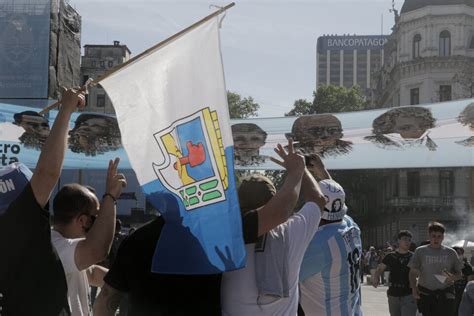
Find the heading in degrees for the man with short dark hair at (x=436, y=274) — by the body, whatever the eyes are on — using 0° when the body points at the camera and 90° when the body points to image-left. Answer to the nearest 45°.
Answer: approximately 0°

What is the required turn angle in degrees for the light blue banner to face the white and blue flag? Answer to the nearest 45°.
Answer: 0° — it already faces it

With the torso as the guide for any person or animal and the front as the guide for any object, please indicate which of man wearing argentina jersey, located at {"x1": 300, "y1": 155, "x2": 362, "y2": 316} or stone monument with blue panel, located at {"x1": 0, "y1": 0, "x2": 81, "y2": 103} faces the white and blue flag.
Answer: the stone monument with blue panel

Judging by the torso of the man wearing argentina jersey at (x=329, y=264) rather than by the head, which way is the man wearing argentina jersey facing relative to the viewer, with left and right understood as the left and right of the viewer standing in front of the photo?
facing away from the viewer and to the left of the viewer

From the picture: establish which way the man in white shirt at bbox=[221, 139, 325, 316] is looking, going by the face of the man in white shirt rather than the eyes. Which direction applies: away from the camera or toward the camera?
away from the camera

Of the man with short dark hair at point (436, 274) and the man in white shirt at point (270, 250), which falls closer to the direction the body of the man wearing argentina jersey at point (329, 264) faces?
the man with short dark hair

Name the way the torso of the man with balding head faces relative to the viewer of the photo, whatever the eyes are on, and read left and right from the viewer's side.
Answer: facing away from the viewer and to the right of the viewer

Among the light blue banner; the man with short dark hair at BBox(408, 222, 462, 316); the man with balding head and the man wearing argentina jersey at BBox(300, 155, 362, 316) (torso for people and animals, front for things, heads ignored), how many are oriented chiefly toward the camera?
2

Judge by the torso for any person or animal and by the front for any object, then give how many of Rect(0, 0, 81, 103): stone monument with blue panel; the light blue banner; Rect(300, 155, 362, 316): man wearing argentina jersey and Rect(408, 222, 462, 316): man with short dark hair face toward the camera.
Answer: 3

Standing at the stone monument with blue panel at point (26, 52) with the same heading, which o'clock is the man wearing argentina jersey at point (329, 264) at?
The man wearing argentina jersey is roughly at 12 o'clock from the stone monument with blue panel.

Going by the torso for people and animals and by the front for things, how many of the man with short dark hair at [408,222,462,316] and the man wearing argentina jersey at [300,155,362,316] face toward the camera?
1
